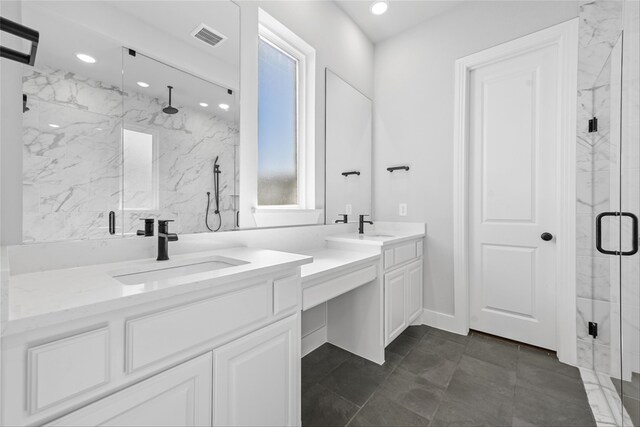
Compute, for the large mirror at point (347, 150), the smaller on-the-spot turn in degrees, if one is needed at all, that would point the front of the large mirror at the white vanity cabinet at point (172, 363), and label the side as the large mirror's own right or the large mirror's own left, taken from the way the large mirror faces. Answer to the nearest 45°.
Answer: approximately 45° to the large mirror's own right

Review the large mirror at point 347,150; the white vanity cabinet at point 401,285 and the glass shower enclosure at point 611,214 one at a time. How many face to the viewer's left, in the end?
1

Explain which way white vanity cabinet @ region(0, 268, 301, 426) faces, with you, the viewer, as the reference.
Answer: facing the viewer and to the right of the viewer

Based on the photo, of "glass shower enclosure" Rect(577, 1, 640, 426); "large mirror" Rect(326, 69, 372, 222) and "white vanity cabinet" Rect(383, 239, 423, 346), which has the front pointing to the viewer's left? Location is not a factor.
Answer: the glass shower enclosure

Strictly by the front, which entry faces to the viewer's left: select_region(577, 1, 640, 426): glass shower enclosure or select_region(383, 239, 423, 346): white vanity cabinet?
the glass shower enclosure

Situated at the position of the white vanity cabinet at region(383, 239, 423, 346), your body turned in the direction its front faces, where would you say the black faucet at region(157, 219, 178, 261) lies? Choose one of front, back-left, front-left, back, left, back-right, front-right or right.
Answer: right

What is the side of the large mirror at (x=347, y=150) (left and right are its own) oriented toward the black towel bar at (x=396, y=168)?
left

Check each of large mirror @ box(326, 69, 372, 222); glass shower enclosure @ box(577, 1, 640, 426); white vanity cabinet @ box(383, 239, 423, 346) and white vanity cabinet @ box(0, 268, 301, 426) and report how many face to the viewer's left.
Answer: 1

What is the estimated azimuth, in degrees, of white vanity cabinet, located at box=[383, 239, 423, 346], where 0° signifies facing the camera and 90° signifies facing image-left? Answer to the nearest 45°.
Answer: approximately 315°

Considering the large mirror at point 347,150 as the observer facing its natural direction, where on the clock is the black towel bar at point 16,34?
The black towel bar is roughly at 2 o'clock from the large mirror.

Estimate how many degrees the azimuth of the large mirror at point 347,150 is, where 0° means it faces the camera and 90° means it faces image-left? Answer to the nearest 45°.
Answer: approximately 315°

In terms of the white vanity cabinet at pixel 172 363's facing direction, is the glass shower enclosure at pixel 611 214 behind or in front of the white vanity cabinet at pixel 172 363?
in front

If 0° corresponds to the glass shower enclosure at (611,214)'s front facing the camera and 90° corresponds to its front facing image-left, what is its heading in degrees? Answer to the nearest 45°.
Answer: approximately 90°
